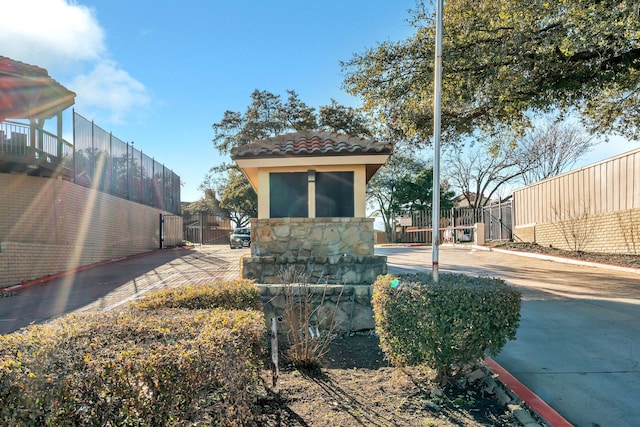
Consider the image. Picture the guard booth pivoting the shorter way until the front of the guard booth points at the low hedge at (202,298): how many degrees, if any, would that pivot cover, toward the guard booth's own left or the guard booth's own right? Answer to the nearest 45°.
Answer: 0° — it already faces it

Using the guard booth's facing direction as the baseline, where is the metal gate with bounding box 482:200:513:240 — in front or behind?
behind

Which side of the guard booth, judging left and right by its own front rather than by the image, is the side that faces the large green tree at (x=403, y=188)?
back

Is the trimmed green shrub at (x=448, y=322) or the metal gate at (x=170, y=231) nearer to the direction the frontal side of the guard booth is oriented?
the trimmed green shrub

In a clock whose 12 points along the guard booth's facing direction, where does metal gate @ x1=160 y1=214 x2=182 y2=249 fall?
The metal gate is roughly at 5 o'clock from the guard booth.

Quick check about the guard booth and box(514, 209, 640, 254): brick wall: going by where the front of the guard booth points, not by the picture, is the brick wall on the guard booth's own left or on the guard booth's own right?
on the guard booth's own left

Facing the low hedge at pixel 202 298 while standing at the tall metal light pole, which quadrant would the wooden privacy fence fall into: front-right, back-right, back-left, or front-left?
back-right

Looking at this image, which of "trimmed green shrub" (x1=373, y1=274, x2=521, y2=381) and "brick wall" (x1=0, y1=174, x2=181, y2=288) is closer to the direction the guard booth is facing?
the trimmed green shrub

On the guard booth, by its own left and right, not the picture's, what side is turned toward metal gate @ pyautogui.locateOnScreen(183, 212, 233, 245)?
back

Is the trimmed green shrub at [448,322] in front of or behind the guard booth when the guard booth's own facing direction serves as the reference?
in front

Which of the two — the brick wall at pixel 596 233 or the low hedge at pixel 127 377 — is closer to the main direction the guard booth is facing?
the low hedge

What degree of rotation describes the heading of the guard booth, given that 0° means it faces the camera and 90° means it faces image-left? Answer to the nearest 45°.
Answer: approximately 0°

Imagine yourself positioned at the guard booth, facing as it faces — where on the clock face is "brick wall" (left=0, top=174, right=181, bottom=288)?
The brick wall is roughly at 4 o'clock from the guard booth.

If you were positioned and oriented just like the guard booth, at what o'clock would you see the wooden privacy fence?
The wooden privacy fence is roughly at 8 o'clock from the guard booth.
